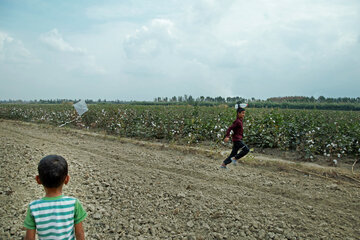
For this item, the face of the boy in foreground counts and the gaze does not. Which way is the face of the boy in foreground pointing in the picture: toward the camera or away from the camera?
away from the camera

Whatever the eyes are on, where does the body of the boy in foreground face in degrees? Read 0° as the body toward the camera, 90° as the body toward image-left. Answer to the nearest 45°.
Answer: approximately 180°
